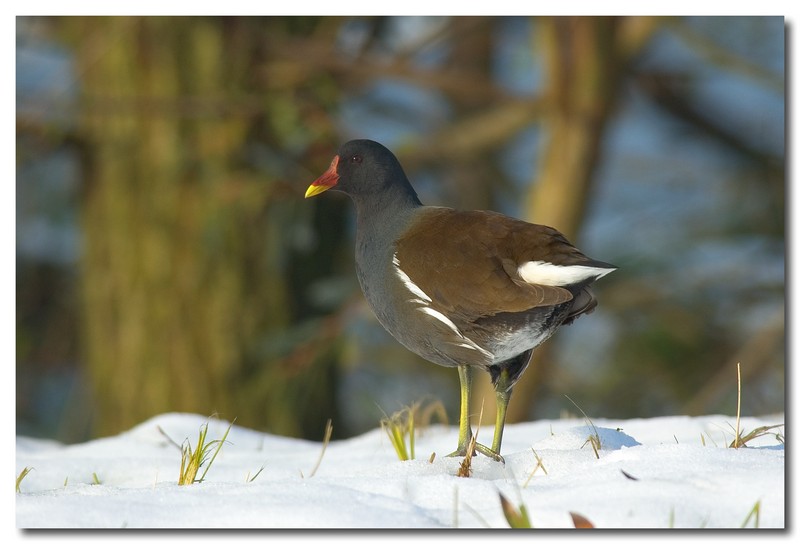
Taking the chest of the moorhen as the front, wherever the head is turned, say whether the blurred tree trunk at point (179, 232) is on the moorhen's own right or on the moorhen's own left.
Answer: on the moorhen's own right

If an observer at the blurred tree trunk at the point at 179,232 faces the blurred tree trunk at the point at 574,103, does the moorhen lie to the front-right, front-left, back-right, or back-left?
front-right

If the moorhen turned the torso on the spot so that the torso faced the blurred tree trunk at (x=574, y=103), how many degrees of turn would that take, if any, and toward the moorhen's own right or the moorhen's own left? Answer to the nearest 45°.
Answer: approximately 90° to the moorhen's own right

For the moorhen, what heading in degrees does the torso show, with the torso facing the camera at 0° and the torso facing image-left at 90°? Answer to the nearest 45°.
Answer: approximately 90°

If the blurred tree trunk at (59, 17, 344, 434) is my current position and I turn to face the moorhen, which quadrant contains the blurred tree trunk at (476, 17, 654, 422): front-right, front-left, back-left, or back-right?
front-left

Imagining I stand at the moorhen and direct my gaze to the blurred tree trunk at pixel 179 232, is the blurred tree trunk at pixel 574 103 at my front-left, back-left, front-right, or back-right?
front-right
